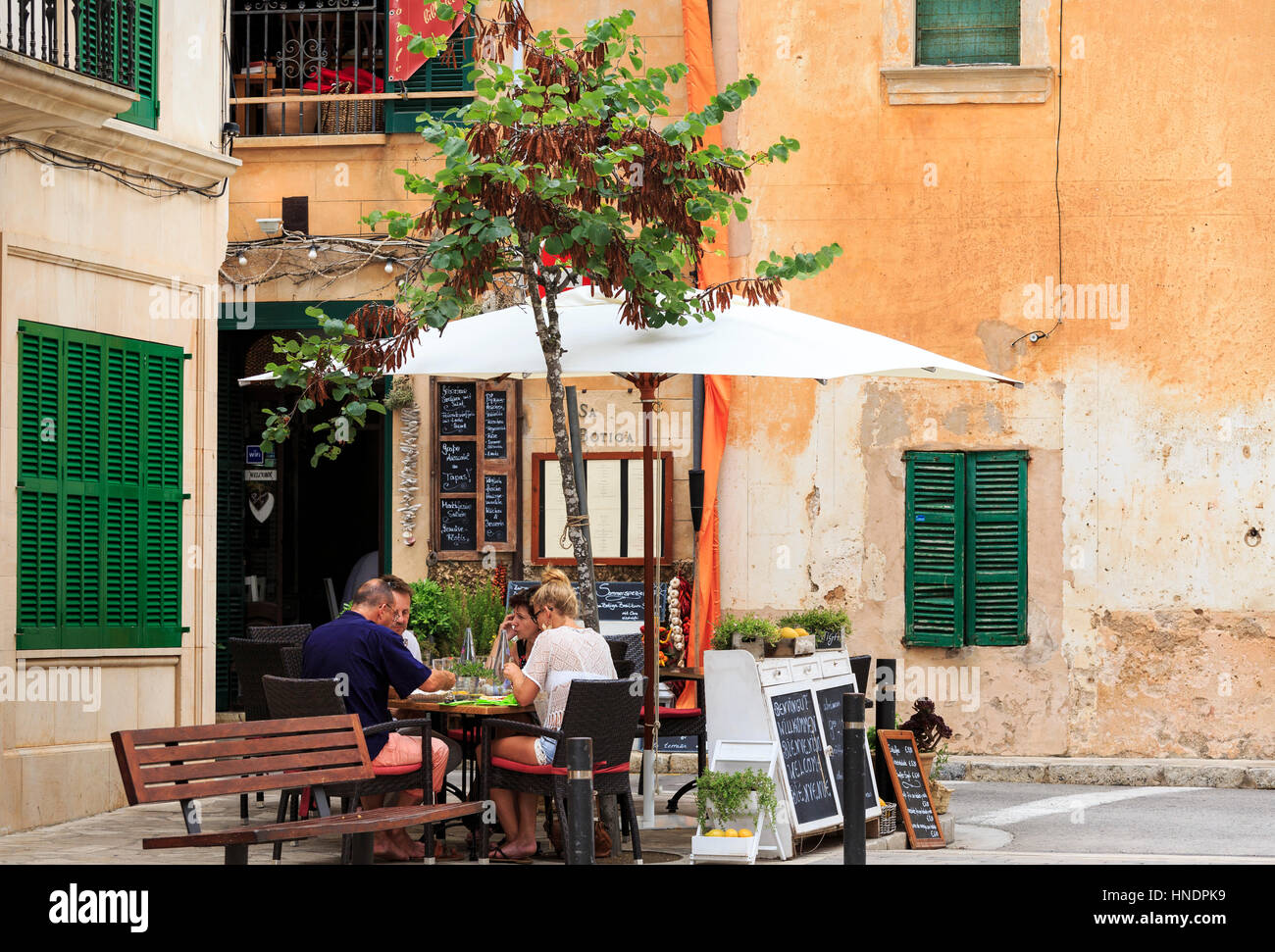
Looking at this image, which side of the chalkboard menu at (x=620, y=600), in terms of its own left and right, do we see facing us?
front

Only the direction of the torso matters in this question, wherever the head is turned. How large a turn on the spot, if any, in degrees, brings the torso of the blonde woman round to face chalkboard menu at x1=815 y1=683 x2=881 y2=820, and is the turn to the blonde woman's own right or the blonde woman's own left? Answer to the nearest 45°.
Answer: approximately 90° to the blonde woman's own right

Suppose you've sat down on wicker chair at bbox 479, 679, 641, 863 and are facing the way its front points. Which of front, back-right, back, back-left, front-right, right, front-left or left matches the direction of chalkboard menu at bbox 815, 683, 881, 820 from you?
right

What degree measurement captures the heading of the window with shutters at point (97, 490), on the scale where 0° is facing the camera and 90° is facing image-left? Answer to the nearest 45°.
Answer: approximately 315°

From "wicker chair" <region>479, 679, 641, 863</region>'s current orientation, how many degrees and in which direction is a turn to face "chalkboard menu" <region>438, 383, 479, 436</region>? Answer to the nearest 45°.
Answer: approximately 45° to its right

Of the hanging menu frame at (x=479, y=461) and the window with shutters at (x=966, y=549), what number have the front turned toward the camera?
2

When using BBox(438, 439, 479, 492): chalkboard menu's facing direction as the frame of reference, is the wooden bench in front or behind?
in front

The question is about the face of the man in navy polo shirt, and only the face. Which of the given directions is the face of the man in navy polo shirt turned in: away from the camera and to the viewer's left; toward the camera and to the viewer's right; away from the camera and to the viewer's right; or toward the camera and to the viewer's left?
away from the camera and to the viewer's right

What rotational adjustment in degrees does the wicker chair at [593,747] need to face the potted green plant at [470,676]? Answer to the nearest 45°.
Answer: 0° — it already faces it

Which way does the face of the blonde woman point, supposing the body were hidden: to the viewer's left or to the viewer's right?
to the viewer's left

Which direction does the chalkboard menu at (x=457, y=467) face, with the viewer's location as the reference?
facing the viewer

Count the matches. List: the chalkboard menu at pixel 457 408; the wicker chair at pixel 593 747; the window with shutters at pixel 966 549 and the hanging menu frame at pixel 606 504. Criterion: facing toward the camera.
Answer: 3

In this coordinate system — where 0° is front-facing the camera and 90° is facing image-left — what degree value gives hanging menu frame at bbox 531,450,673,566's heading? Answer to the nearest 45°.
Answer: approximately 0°

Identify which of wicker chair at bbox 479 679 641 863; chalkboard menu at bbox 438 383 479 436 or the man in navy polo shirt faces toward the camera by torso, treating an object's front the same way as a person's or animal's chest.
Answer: the chalkboard menu

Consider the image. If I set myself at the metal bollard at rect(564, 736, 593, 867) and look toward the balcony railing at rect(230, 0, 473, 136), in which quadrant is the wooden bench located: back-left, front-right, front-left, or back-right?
front-left
